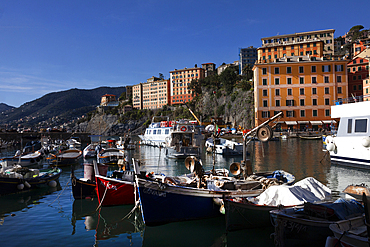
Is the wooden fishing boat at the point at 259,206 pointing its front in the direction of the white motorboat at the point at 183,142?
no

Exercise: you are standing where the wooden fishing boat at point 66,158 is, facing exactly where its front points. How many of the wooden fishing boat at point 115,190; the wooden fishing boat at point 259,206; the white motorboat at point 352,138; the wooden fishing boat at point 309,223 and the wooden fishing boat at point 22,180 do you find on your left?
0

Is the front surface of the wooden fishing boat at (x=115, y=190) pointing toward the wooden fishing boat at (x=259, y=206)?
no

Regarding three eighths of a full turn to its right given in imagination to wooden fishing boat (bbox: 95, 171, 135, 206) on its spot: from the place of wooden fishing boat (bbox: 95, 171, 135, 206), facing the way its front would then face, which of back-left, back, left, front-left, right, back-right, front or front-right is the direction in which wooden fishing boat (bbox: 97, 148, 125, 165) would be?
front

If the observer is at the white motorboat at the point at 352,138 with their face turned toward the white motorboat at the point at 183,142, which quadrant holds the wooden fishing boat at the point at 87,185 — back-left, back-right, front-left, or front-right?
front-left
